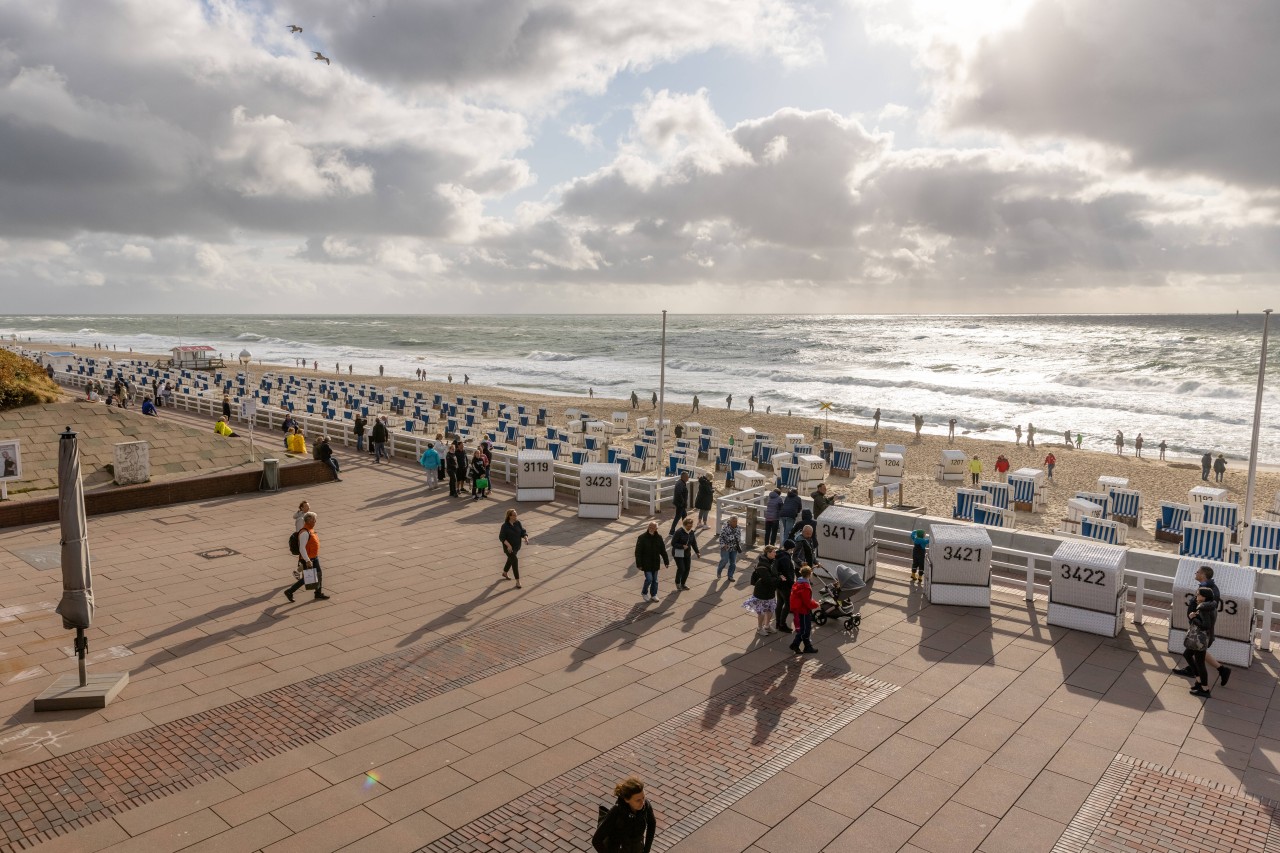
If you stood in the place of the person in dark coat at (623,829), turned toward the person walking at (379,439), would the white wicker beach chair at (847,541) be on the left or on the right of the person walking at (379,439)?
right

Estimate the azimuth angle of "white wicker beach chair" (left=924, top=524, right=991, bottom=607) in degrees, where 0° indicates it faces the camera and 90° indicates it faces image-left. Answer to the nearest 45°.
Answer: approximately 180°

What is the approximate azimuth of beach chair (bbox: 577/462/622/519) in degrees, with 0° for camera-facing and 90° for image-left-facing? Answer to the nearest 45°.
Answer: approximately 180°

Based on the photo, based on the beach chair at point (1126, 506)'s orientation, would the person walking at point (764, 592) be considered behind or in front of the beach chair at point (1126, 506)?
in front

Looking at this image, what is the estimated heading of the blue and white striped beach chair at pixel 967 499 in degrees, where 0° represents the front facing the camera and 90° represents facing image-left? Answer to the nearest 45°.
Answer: approximately 45°

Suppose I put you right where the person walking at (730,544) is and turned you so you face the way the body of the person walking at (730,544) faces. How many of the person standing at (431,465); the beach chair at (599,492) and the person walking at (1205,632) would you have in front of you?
1

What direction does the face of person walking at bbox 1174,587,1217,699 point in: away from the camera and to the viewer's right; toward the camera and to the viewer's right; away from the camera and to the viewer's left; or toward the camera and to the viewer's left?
toward the camera and to the viewer's left

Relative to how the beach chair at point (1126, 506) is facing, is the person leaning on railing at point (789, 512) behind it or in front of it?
in front

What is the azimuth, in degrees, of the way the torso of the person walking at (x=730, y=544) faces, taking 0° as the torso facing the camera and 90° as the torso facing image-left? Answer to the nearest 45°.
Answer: approximately 315°
